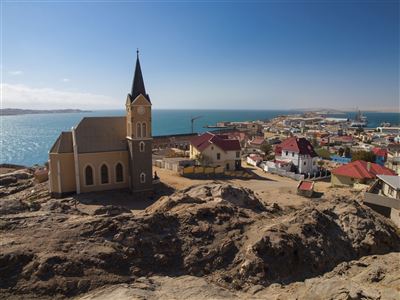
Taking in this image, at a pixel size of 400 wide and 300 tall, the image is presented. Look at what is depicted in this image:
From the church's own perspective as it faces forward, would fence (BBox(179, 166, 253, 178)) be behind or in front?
in front

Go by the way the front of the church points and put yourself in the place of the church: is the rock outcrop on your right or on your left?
on your right

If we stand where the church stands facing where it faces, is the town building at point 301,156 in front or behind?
in front

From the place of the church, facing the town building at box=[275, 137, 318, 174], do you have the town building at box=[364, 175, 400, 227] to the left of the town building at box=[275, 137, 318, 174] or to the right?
right

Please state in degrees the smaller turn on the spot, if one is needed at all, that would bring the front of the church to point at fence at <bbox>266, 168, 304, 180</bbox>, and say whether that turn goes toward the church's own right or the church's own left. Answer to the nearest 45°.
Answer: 0° — it already faces it

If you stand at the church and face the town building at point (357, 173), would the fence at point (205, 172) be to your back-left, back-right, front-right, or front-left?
front-left

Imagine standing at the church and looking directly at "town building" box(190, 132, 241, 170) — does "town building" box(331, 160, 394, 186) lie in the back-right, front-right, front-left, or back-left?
front-right

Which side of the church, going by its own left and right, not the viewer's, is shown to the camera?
right

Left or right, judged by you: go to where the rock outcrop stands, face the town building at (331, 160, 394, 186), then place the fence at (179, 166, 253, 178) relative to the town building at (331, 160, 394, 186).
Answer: left

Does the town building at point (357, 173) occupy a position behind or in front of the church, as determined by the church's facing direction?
in front
